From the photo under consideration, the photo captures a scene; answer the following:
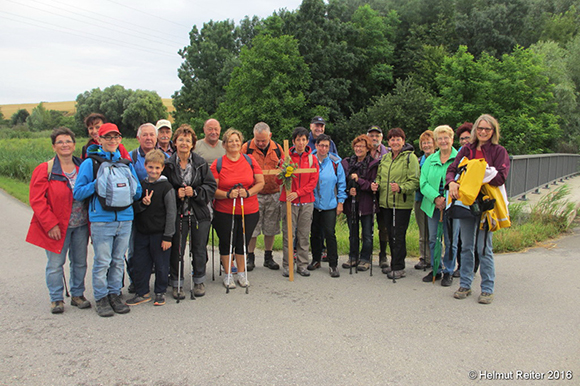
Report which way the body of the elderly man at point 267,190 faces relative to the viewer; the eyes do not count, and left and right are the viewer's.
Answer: facing the viewer

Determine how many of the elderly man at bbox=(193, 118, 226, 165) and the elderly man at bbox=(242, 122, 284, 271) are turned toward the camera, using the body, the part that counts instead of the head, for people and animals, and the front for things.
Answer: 2

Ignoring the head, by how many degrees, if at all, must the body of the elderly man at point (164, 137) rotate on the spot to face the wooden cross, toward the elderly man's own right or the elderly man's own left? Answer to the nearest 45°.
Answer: approximately 90° to the elderly man's own left

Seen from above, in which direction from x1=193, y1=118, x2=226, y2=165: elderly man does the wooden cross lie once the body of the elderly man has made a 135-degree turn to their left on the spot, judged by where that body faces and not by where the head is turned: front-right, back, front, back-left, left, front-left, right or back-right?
right

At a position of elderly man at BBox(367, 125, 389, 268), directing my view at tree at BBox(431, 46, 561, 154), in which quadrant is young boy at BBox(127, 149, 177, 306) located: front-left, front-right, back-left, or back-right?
back-left

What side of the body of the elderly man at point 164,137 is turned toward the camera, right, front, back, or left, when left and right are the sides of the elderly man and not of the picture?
front

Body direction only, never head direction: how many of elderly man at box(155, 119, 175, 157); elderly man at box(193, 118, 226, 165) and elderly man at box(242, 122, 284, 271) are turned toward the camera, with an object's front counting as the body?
3

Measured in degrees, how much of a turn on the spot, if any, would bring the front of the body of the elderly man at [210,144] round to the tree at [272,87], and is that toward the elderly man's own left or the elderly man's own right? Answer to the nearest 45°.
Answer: approximately 180°

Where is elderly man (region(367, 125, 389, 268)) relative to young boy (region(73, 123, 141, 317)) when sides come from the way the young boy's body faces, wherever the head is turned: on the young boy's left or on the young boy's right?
on the young boy's left

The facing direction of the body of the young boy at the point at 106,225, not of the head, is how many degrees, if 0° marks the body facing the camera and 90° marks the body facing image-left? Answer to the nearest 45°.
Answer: approximately 315°

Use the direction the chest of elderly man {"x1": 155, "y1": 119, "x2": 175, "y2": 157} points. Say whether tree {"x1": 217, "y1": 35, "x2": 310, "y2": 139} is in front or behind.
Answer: behind
